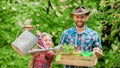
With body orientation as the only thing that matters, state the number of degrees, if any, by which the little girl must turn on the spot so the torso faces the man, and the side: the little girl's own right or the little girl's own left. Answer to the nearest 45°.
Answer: approximately 45° to the little girl's own left

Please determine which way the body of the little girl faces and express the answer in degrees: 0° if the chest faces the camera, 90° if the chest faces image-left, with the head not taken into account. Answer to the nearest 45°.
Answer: approximately 315°

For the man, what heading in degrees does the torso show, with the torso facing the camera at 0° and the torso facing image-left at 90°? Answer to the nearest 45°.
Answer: approximately 0°

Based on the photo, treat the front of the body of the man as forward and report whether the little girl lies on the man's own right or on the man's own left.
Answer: on the man's own right
